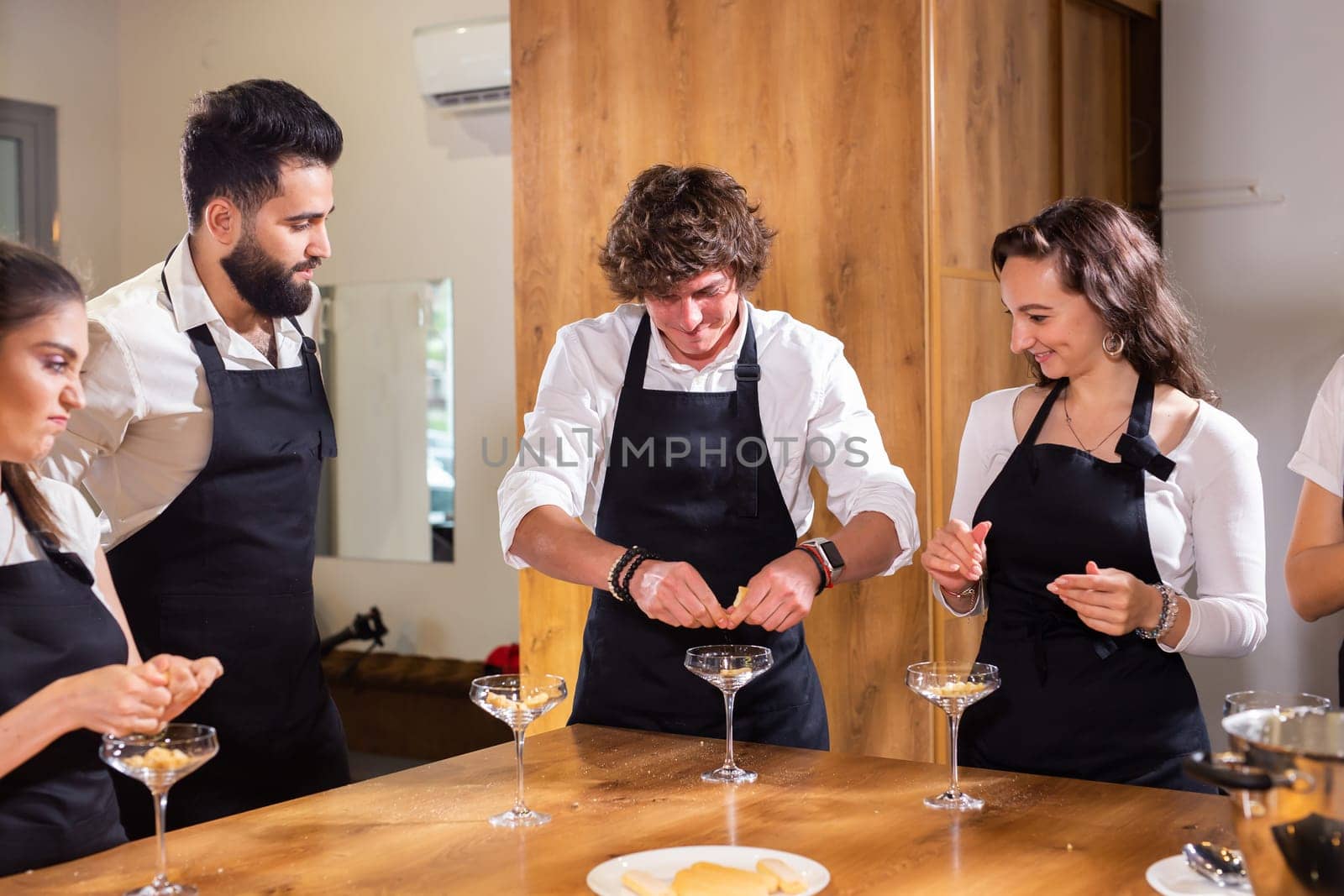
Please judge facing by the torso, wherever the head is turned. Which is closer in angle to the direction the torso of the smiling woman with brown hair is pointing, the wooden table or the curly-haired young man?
the wooden table

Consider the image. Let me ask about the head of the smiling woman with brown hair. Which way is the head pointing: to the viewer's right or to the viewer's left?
to the viewer's left

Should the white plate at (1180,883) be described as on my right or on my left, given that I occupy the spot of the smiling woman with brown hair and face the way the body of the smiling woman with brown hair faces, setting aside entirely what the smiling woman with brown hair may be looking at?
on my left

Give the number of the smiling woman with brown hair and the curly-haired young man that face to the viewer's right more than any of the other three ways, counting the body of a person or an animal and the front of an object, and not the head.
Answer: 0

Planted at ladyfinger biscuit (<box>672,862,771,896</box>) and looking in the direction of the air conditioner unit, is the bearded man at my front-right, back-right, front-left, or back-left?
front-left

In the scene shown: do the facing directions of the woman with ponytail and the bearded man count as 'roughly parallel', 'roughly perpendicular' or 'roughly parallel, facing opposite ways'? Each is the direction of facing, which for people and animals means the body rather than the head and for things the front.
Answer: roughly parallel

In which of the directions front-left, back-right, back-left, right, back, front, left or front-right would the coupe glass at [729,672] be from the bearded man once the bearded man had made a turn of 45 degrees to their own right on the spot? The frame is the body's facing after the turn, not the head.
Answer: front-left

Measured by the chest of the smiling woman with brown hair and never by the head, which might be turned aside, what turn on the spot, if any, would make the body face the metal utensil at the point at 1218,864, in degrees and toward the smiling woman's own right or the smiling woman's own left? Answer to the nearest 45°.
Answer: approximately 45° to the smiling woman's own left

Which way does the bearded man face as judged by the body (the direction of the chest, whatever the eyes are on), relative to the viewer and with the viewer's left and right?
facing the viewer and to the right of the viewer

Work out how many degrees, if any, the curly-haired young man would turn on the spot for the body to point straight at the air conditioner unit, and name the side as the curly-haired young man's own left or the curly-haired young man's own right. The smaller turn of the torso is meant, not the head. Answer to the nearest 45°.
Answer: approximately 180°

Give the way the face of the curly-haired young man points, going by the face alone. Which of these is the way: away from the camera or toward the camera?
toward the camera

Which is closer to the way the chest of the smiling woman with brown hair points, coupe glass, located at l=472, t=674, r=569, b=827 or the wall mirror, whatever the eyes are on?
the coupe glass

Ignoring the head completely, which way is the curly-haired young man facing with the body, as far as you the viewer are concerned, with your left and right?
facing the viewer

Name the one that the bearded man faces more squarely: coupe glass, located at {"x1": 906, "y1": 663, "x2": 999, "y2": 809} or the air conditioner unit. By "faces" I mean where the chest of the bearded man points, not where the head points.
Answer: the coupe glass

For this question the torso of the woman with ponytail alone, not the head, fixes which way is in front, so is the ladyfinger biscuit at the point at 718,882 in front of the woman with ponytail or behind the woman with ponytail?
in front

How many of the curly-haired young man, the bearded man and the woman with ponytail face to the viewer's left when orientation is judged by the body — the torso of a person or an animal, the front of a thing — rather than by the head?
0

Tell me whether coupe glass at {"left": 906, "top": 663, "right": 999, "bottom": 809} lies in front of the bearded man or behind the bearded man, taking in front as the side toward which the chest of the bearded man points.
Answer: in front

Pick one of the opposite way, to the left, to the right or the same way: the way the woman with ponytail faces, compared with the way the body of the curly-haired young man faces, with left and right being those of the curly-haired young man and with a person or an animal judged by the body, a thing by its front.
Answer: to the left

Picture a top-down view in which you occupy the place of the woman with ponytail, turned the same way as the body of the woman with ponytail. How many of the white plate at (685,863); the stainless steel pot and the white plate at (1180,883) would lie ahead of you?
3
